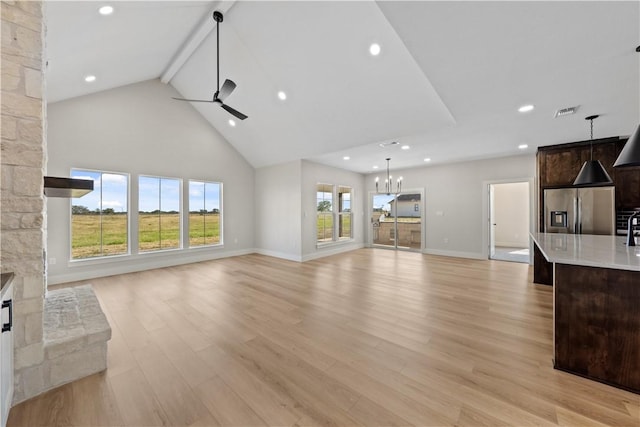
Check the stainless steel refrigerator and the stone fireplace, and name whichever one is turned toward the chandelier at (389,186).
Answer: the stone fireplace

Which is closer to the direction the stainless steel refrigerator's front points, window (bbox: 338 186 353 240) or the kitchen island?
the kitchen island

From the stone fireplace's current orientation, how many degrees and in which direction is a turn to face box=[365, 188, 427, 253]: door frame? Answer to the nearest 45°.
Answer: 0° — it already faces it

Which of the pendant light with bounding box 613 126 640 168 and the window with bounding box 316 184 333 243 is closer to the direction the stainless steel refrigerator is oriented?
the pendant light

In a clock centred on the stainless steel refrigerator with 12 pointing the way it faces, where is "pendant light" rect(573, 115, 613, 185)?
The pendant light is roughly at 12 o'clock from the stainless steel refrigerator.

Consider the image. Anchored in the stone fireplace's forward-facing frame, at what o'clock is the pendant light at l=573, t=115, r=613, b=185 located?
The pendant light is roughly at 1 o'clock from the stone fireplace.

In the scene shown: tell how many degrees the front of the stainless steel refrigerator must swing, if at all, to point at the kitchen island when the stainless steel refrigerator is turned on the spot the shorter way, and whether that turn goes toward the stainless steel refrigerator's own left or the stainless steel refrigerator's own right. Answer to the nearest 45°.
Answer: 0° — it already faces it

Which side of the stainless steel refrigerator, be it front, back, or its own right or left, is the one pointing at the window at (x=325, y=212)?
right

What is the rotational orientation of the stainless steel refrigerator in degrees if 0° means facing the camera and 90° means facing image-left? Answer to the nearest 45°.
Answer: approximately 0°

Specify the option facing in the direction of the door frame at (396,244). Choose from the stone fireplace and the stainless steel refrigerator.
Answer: the stone fireplace

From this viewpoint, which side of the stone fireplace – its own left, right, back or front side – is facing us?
right

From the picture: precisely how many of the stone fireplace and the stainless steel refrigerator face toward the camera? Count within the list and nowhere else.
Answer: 1

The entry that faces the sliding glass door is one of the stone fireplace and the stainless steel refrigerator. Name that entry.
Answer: the stone fireplace
